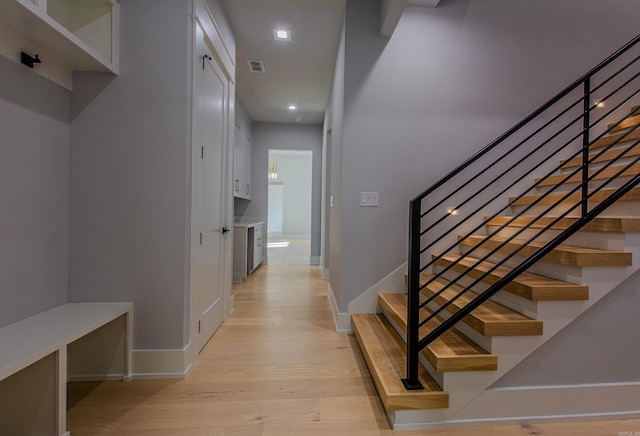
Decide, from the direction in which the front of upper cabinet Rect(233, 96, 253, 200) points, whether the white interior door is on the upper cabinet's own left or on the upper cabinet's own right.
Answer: on the upper cabinet's own right

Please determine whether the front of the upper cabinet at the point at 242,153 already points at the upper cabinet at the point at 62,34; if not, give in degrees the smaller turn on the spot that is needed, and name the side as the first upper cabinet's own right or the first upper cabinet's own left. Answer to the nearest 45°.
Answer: approximately 90° to the first upper cabinet's own right

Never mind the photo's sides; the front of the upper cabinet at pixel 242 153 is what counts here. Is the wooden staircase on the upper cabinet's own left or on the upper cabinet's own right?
on the upper cabinet's own right

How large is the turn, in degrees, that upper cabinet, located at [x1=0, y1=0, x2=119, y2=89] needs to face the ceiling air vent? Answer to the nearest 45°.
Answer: approximately 90° to its left

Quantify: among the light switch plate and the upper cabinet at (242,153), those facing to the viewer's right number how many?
1

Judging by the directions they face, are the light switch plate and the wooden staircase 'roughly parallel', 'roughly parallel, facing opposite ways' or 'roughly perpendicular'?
roughly perpendicular

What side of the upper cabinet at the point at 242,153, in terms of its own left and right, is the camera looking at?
right

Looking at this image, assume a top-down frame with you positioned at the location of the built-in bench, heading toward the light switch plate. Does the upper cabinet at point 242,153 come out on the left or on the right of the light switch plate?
left
